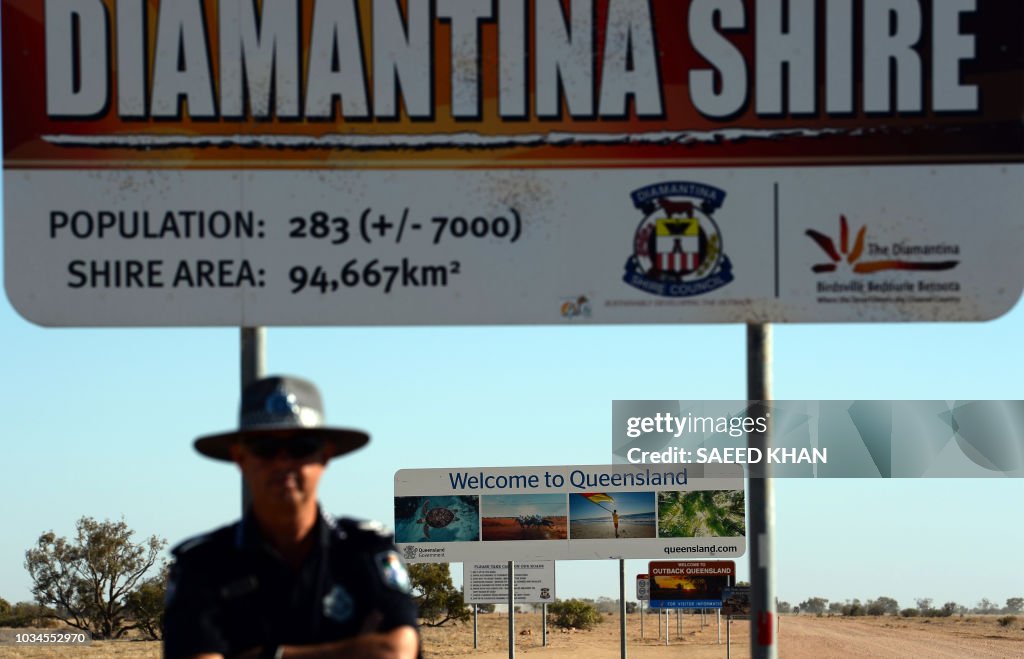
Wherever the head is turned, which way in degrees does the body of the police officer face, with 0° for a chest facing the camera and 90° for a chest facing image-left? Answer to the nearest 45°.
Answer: approximately 0°

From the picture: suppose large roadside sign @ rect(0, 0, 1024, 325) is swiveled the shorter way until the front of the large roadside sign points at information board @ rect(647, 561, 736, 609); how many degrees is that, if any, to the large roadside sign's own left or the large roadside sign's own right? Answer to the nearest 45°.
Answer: approximately 180°

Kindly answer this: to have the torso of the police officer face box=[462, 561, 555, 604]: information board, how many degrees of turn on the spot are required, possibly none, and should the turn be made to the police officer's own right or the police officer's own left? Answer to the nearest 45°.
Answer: approximately 180°

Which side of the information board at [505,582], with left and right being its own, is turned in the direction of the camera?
front

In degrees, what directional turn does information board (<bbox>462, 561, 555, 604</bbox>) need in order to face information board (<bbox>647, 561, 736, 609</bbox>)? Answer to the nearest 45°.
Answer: approximately 90° to its left

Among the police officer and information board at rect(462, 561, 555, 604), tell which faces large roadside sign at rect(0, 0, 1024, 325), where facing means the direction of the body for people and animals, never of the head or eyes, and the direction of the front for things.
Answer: the information board

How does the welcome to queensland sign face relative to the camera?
toward the camera

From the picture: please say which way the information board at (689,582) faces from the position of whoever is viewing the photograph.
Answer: facing the viewer

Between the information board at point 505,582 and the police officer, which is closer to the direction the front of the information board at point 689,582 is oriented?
the police officer

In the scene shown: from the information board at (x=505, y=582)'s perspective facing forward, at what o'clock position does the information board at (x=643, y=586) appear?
the information board at (x=643, y=586) is roughly at 6 o'clock from the information board at (x=505, y=582).

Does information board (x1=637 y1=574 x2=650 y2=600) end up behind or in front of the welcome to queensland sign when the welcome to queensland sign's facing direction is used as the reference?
behind

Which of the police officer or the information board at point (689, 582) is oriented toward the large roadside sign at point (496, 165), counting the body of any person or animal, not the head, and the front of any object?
the information board

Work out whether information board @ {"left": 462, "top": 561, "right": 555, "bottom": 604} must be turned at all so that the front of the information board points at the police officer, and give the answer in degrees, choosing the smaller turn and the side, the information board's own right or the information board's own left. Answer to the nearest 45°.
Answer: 0° — it already faces them

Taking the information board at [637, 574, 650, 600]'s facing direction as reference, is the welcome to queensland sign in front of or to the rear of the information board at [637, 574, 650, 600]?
in front
